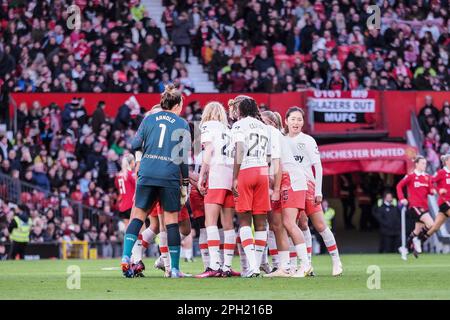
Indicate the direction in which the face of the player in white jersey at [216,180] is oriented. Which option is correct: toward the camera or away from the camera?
away from the camera

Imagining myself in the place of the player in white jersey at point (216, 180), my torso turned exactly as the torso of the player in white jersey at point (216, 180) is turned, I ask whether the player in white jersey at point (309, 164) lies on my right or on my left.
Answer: on my right

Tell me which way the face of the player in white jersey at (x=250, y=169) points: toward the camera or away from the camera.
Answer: away from the camera

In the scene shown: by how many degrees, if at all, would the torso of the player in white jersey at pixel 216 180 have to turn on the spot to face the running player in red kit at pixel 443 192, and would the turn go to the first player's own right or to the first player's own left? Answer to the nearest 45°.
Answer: approximately 90° to the first player's own right

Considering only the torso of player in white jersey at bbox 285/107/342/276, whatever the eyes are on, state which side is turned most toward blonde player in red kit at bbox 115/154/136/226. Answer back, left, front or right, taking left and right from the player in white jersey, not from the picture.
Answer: right

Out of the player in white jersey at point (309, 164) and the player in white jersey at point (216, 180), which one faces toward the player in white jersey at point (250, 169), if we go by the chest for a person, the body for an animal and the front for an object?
the player in white jersey at point (309, 164)

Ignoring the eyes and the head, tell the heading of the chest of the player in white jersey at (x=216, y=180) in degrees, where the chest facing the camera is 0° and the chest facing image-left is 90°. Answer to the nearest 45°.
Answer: approximately 135°

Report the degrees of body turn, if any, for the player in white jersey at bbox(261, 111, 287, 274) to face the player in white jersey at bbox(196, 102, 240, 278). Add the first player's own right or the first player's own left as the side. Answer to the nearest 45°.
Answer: approximately 45° to the first player's own left

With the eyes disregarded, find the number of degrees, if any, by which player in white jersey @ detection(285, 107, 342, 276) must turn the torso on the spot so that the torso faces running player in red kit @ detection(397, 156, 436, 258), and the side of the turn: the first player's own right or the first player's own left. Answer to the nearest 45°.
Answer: approximately 135° to the first player's own right
